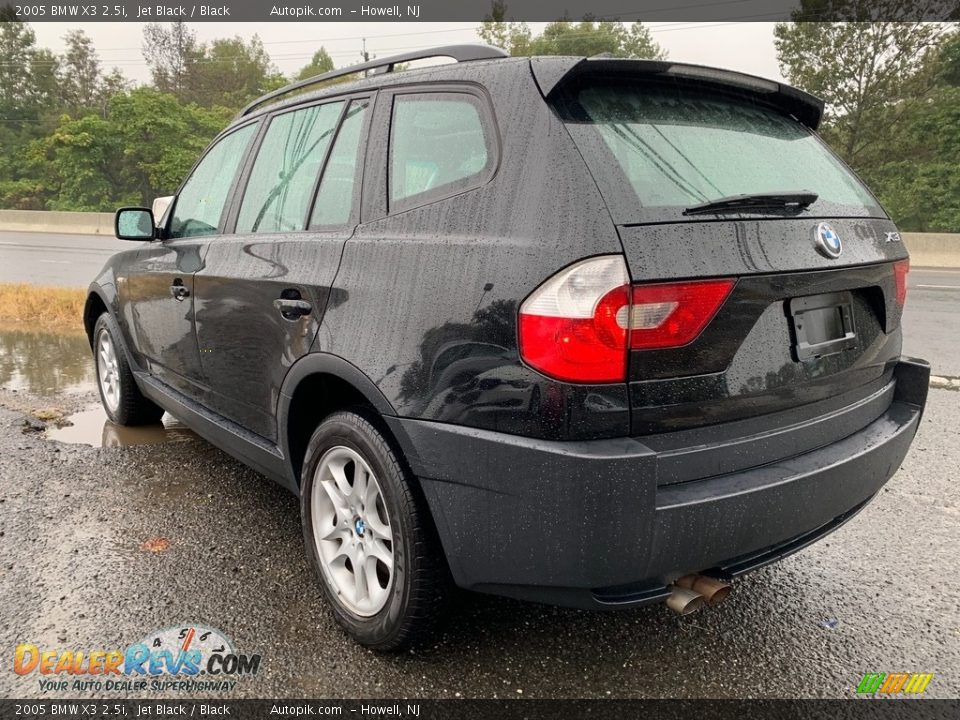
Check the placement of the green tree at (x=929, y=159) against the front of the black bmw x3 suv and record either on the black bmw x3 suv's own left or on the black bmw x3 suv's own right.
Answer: on the black bmw x3 suv's own right

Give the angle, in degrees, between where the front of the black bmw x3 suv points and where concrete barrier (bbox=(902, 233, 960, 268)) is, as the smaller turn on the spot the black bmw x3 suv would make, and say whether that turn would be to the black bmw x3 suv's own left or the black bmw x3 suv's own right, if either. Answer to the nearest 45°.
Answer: approximately 90° to the black bmw x3 suv's own right

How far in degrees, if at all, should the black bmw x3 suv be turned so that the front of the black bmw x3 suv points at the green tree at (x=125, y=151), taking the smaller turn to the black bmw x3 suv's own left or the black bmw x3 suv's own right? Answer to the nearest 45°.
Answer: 0° — it already faces it

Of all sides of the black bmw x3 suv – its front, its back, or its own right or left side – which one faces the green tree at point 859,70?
right

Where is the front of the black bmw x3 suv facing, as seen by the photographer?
facing away from the viewer and to the left of the viewer
